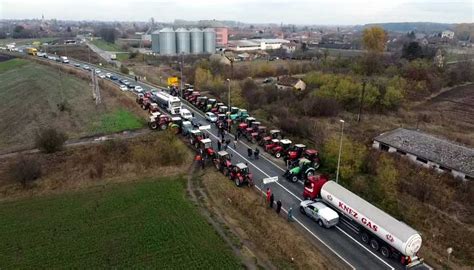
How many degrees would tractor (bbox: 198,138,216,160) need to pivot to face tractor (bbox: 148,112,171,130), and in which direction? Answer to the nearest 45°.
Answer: approximately 180°

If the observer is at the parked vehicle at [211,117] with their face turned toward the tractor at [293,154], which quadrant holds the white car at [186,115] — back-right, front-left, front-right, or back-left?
back-right

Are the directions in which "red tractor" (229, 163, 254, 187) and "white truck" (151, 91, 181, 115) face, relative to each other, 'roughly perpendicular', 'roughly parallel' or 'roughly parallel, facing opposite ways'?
roughly parallel

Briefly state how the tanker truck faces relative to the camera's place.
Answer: facing away from the viewer and to the left of the viewer

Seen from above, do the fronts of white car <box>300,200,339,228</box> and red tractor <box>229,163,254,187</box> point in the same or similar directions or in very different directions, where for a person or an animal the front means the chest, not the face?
very different directions

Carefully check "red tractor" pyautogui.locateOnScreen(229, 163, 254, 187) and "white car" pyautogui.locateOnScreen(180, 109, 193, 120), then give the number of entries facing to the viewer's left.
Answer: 0

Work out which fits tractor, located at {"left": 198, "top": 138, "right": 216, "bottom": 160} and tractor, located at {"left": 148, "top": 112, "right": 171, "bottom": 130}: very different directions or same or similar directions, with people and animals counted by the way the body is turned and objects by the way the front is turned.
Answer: same or similar directions

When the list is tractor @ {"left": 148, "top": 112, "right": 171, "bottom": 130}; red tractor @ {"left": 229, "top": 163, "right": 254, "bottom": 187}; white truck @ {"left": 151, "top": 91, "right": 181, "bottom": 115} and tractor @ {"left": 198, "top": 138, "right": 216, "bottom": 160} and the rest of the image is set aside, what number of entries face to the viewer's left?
0

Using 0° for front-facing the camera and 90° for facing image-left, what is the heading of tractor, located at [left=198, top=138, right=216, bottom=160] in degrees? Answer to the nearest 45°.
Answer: approximately 315°

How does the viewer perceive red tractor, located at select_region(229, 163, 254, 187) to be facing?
facing the viewer and to the right of the viewer
